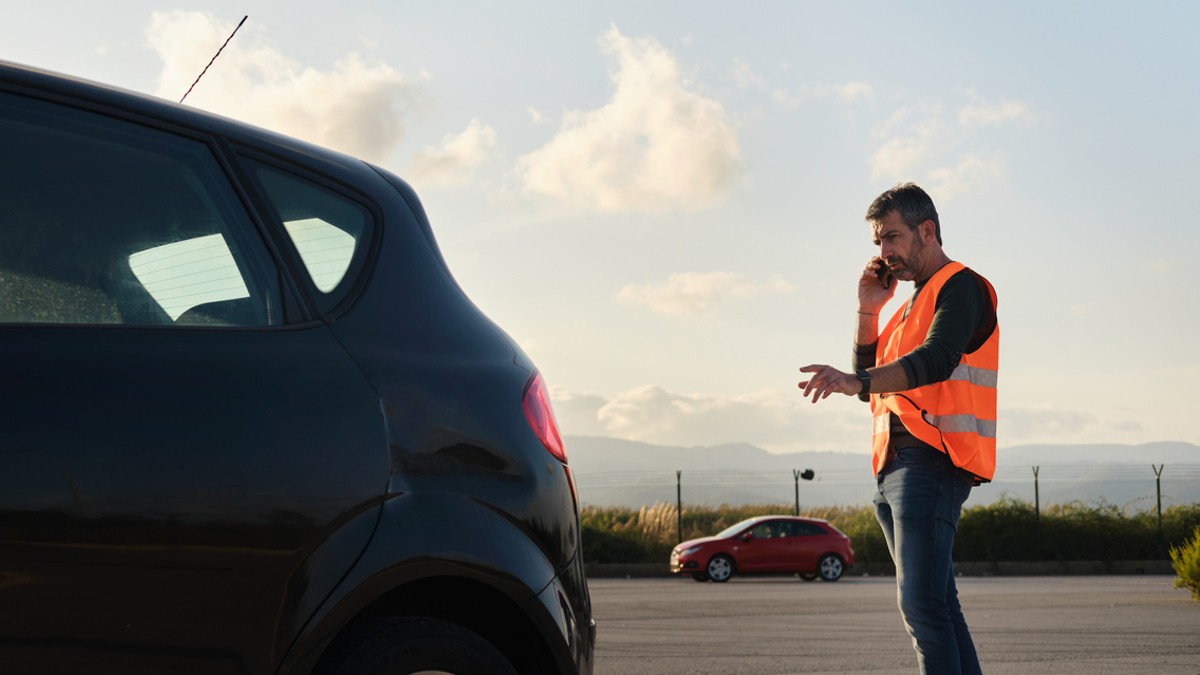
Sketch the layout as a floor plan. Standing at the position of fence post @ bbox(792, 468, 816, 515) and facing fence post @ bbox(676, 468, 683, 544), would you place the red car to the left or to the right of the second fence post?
left

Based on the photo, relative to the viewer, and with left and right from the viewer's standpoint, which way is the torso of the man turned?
facing the viewer and to the left of the viewer

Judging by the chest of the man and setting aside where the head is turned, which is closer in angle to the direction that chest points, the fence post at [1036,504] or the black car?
the black car

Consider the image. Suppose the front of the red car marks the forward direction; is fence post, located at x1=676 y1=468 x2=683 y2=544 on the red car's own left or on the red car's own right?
on the red car's own right

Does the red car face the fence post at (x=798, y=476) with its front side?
no

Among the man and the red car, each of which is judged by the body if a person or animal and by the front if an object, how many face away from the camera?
0

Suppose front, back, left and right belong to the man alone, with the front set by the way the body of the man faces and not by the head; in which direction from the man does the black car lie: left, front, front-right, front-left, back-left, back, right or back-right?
front

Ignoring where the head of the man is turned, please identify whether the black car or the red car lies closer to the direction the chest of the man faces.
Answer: the black car

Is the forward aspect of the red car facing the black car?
no

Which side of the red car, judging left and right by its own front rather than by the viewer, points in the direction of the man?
left

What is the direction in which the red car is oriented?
to the viewer's left

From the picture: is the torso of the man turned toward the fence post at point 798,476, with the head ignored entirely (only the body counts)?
no

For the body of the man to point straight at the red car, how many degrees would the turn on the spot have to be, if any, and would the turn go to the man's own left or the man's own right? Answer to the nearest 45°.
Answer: approximately 135° to the man's own right
